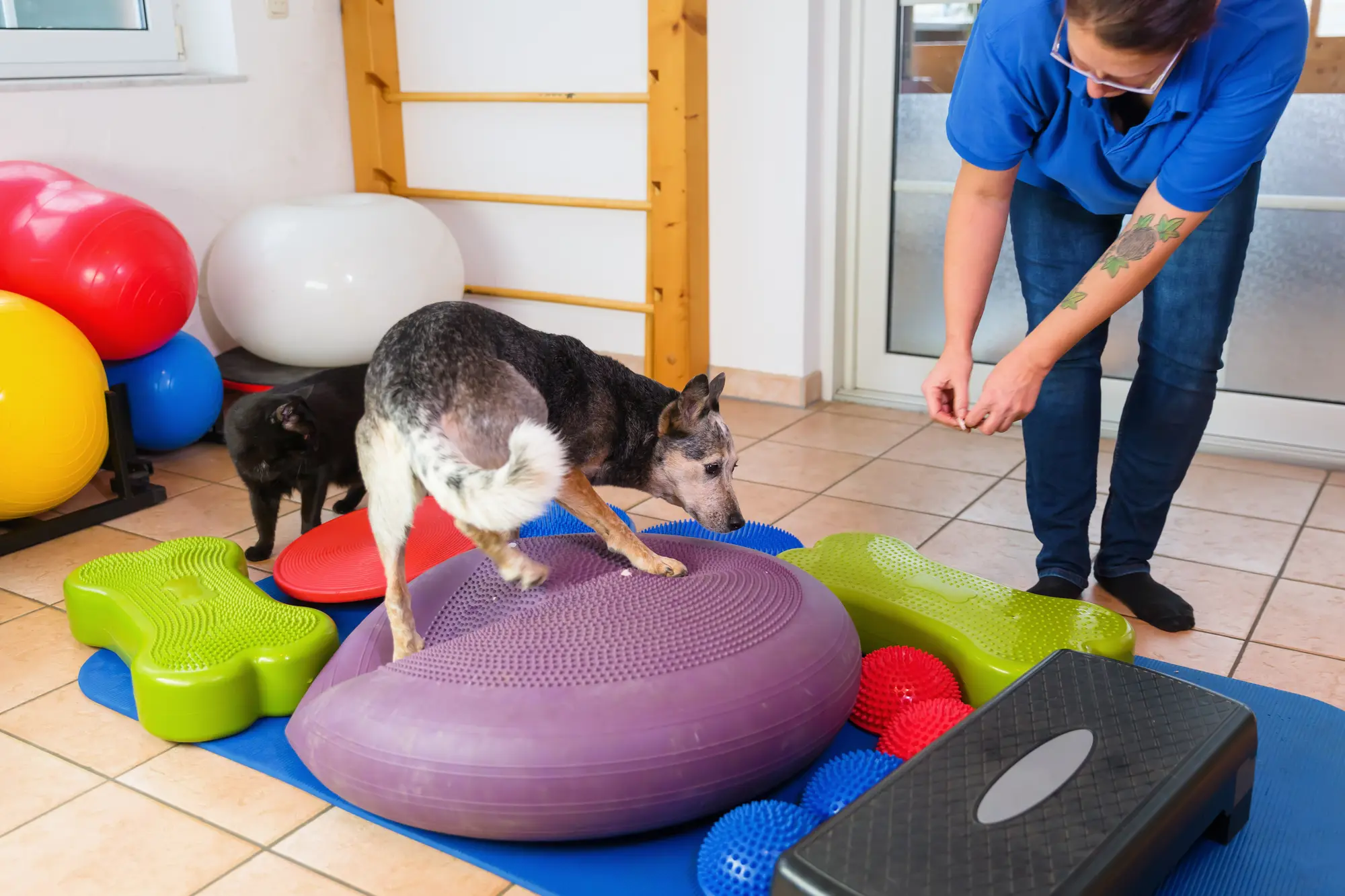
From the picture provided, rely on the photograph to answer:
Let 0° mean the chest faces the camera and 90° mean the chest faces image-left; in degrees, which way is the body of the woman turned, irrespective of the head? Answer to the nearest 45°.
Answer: approximately 0°

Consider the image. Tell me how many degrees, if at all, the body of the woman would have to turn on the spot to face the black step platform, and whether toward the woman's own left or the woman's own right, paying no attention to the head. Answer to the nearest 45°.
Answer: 0° — they already face it

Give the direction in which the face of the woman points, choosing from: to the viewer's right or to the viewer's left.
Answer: to the viewer's left

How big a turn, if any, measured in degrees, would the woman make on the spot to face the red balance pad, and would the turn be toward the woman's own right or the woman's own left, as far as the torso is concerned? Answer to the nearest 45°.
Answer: approximately 90° to the woman's own right

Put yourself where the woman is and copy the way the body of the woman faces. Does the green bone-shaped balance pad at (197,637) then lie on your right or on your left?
on your right

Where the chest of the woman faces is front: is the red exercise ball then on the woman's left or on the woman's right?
on the woman's right
